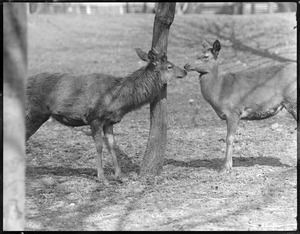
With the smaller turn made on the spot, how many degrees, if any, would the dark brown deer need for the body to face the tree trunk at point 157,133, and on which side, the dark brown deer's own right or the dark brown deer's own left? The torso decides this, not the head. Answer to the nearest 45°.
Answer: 0° — it already faces it

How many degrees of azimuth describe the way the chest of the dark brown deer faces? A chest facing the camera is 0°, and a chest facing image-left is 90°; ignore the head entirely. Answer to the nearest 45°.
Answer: approximately 270°

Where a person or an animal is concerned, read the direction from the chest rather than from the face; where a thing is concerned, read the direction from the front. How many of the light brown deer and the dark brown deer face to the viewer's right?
1

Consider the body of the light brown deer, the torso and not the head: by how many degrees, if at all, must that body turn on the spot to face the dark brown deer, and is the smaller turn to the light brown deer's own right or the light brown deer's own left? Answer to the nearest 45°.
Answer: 0° — it already faces it

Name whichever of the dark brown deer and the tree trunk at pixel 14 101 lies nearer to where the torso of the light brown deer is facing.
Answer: the dark brown deer

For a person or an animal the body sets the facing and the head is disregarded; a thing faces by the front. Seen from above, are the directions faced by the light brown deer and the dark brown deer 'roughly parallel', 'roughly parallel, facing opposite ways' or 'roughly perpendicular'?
roughly parallel, facing opposite ways

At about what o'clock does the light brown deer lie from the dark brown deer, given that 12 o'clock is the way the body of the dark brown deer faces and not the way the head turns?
The light brown deer is roughly at 12 o'clock from the dark brown deer.

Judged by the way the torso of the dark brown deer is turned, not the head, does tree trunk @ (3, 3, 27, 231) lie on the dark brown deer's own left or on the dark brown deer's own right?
on the dark brown deer's own right

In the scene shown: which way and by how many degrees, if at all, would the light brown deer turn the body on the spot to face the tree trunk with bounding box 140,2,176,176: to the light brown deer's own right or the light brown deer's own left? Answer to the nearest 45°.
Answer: approximately 45° to the light brown deer's own left

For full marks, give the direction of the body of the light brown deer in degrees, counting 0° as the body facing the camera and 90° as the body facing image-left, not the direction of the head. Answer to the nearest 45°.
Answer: approximately 90°
